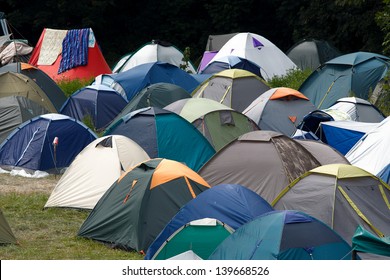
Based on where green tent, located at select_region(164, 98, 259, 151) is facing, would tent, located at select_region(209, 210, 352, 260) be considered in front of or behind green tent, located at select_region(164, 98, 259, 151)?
in front

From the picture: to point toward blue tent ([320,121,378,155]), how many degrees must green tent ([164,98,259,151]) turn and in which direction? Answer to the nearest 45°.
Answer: approximately 45° to its left

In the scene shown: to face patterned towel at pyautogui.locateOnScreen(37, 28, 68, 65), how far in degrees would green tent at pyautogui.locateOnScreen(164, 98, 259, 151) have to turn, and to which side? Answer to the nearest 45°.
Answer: approximately 180°

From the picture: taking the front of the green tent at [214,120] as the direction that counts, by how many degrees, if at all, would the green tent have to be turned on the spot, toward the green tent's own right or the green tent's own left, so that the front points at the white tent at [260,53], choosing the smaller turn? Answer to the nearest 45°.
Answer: approximately 135° to the green tent's own left

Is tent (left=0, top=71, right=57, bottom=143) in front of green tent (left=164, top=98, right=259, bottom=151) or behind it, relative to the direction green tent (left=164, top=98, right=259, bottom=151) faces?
behind

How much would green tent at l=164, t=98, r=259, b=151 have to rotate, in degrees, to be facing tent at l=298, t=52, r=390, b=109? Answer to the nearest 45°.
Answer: approximately 90° to its left

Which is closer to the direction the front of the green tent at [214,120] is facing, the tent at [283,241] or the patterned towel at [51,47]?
the tent

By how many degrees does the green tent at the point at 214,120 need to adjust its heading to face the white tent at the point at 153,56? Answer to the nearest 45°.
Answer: approximately 135° to its left

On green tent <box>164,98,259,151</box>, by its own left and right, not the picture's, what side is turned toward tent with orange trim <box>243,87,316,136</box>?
left

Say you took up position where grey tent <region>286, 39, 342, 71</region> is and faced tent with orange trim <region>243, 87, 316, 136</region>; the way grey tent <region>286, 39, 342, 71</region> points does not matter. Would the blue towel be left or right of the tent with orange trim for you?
right

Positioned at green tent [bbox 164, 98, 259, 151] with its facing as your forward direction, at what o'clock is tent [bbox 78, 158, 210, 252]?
The tent is roughly at 2 o'clock from the green tent.

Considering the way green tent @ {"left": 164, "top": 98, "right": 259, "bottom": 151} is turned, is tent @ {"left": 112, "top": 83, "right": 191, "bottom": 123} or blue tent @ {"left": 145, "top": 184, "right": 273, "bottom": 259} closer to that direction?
the blue tent

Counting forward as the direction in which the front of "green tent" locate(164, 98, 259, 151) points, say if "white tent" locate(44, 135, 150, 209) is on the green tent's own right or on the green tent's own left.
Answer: on the green tent's own right
